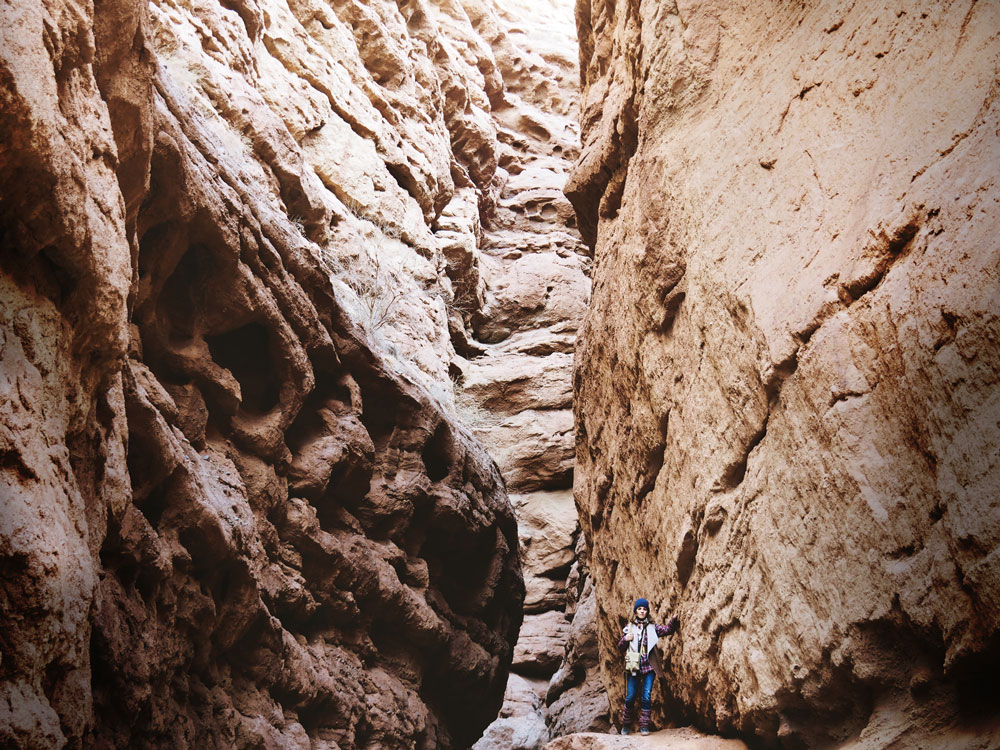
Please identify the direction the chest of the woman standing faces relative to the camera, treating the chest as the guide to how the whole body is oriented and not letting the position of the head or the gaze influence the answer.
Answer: toward the camera

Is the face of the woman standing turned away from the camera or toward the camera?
toward the camera
